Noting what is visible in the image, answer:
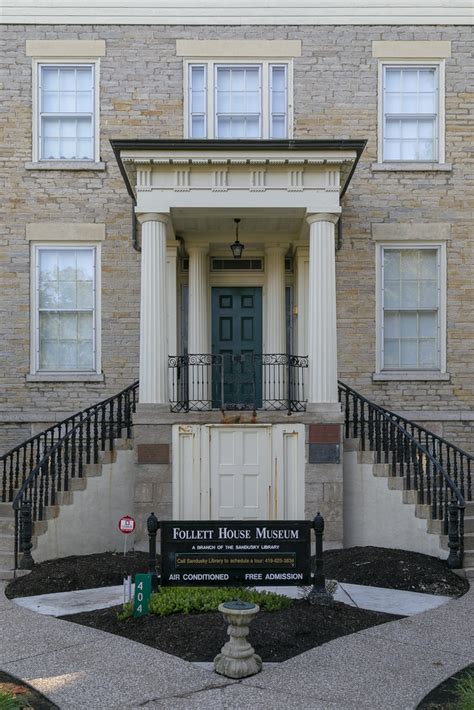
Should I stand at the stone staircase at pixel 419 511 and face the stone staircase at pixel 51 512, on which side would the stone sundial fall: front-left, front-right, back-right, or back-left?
front-left

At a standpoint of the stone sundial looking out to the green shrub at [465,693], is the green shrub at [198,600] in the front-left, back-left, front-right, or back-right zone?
back-left

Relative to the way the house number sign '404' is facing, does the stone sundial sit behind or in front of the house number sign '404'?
in front

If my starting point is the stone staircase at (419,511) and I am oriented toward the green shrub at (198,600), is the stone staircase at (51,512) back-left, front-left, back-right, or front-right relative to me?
front-right

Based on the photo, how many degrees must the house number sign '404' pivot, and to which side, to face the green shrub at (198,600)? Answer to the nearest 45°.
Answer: approximately 135° to its left

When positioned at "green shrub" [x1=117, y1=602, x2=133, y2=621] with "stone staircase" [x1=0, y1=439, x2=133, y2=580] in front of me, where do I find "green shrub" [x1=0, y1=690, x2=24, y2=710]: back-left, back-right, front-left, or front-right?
back-left

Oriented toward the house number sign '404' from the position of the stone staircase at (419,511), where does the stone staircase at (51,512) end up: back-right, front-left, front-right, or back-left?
front-right

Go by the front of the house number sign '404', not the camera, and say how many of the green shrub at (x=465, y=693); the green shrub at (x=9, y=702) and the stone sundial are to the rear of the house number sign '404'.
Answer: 0

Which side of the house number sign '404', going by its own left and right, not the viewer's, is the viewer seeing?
front

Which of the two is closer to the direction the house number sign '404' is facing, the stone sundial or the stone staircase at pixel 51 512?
the stone sundial

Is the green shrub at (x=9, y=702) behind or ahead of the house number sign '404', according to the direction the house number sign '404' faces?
ahead

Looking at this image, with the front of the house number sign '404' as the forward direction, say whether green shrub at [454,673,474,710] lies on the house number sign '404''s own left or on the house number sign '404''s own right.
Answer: on the house number sign '404''s own left

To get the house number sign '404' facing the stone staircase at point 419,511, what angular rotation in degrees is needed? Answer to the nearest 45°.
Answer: approximately 135° to its left
